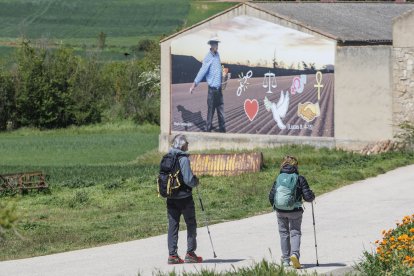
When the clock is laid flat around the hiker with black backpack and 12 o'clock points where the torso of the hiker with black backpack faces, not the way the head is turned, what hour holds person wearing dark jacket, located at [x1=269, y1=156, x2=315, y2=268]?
The person wearing dark jacket is roughly at 2 o'clock from the hiker with black backpack.

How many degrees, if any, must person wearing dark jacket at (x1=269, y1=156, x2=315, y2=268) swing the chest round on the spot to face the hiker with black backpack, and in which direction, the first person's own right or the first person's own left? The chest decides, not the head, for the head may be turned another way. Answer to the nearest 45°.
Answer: approximately 90° to the first person's own left

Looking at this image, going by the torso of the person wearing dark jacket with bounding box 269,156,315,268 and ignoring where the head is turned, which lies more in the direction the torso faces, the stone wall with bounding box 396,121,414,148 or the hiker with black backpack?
the stone wall

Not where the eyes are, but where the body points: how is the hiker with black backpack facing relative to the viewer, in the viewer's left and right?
facing away from the viewer and to the right of the viewer

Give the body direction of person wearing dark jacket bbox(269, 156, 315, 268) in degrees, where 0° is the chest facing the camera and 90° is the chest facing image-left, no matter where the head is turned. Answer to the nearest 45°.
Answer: approximately 180°

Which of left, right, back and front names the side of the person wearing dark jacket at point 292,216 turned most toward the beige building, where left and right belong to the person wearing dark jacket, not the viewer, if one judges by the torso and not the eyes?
front

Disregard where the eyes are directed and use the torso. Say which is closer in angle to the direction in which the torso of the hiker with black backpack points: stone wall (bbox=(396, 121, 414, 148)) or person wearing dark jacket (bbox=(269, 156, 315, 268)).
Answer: the stone wall

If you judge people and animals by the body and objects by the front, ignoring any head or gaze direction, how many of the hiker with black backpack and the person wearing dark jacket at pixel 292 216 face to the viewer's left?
0

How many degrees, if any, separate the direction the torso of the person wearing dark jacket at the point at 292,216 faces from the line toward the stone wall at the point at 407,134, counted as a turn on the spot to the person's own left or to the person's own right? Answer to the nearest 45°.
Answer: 0° — they already face it
